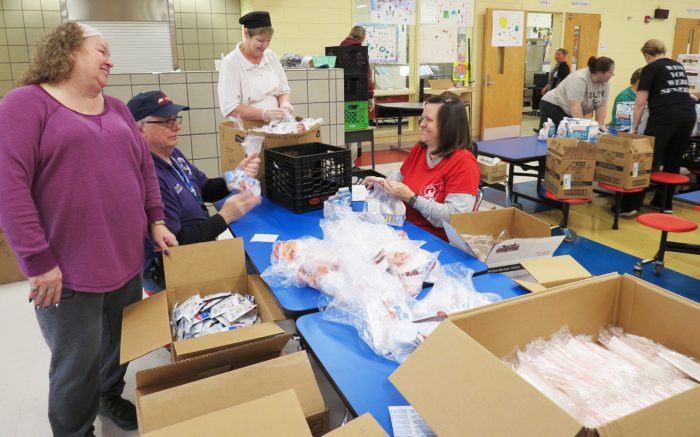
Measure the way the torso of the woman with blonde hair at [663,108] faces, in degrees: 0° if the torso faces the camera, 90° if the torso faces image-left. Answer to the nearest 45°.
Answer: approximately 135°

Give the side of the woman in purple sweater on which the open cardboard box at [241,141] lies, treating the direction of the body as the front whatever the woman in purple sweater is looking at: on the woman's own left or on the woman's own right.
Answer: on the woman's own left

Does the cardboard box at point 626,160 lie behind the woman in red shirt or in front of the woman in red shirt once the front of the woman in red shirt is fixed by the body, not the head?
behind

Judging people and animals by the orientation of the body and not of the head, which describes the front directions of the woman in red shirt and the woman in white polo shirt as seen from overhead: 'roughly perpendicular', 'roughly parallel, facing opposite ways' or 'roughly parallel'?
roughly perpendicular

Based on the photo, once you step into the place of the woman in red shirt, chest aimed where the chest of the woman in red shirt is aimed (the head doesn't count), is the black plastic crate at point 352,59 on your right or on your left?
on your right

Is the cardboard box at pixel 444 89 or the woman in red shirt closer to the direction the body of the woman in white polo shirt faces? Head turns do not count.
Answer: the woman in red shirt

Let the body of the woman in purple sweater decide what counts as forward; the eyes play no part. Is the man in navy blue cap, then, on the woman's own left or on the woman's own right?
on the woman's own left

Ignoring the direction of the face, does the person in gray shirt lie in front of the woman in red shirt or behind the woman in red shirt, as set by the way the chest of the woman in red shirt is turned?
behind

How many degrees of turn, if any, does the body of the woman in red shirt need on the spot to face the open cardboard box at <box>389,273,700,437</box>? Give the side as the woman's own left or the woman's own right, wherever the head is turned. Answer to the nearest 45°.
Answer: approximately 45° to the woman's own left

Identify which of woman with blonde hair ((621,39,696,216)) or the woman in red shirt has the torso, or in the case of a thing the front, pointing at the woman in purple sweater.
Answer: the woman in red shirt

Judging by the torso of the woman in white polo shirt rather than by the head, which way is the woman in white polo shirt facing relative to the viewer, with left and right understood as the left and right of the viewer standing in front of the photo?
facing the viewer and to the right of the viewer

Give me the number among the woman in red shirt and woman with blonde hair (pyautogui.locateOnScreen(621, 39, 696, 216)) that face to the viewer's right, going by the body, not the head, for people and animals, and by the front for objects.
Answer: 0

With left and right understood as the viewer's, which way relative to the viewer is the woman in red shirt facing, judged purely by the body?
facing the viewer and to the left of the viewer

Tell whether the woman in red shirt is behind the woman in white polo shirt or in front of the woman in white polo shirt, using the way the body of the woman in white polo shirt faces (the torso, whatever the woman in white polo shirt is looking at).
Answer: in front
